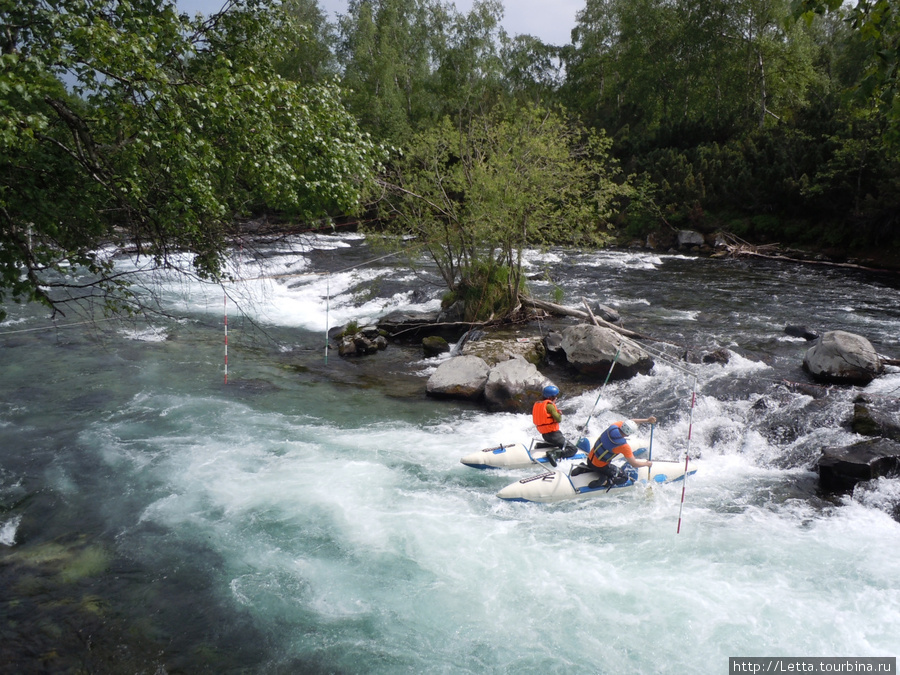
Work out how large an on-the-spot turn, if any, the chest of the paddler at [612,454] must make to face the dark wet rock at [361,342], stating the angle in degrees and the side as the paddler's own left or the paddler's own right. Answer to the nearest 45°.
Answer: approximately 135° to the paddler's own left

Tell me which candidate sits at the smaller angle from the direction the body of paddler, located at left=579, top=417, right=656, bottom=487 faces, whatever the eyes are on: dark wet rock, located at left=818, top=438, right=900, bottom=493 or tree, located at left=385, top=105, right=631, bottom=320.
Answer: the dark wet rock

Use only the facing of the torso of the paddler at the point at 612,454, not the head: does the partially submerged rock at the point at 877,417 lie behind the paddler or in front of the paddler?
in front

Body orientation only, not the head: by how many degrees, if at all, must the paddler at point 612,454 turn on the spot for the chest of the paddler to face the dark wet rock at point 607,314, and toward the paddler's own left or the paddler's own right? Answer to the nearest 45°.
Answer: approximately 90° to the paddler's own left

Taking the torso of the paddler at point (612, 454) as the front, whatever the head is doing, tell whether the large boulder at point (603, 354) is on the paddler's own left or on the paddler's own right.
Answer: on the paddler's own left

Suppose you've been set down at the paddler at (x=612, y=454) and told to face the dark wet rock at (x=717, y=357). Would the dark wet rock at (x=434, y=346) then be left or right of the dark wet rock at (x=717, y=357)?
left

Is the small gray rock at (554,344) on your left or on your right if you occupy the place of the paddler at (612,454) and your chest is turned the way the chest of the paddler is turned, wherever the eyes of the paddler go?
on your left

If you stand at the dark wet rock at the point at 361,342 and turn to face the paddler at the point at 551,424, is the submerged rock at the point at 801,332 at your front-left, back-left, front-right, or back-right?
front-left

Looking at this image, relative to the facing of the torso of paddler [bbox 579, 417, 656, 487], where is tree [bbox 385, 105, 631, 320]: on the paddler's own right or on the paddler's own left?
on the paddler's own left

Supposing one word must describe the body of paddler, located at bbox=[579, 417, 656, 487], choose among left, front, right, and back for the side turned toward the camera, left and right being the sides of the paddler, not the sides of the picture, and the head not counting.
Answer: right

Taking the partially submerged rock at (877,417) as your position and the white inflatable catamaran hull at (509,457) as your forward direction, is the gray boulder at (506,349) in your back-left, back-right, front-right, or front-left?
front-right

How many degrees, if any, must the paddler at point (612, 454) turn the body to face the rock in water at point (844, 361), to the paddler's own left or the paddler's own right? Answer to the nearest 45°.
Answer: approximately 45° to the paddler's own left

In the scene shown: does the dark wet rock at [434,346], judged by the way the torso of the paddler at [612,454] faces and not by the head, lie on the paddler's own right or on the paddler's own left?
on the paddler's own left
